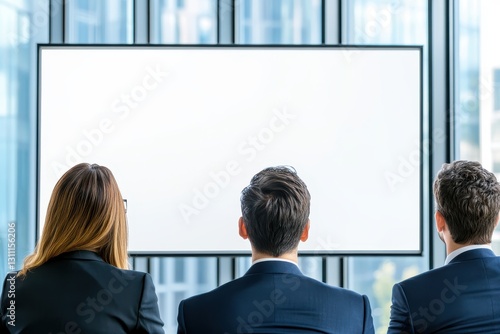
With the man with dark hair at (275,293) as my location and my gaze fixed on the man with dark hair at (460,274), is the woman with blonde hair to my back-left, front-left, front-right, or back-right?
back-left

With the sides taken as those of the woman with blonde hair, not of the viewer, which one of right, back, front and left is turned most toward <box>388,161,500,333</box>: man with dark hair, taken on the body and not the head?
right

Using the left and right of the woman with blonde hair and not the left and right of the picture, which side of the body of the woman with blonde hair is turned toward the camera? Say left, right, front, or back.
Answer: back

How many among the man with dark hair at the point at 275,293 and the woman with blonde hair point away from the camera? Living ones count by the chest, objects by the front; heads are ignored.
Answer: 2

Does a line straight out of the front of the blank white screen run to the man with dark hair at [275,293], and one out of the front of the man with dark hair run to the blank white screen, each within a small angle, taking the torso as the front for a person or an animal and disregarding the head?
yes

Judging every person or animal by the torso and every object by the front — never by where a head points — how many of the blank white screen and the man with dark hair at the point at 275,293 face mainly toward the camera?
1

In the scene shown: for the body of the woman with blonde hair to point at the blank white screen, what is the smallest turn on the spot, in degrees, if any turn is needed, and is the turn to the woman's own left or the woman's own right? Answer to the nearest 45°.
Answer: approximately 45° to the woman's own right

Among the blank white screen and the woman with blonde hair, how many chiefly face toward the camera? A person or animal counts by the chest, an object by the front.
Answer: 1

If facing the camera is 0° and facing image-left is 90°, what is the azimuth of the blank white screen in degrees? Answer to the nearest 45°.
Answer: approximately 0°

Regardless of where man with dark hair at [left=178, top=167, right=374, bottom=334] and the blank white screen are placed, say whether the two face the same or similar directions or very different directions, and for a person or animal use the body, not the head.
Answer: very different directions

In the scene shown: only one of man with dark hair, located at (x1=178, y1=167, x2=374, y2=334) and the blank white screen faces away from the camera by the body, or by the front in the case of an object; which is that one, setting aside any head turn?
the man with dark hair

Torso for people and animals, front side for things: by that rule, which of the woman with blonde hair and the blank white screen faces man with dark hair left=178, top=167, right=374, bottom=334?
the blank white screen

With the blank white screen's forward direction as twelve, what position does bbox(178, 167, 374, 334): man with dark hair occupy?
The man with dark hair is roughly at 12 o'clock from the blank white screen.

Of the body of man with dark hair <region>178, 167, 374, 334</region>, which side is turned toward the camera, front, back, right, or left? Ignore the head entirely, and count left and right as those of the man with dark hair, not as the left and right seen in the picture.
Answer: back
